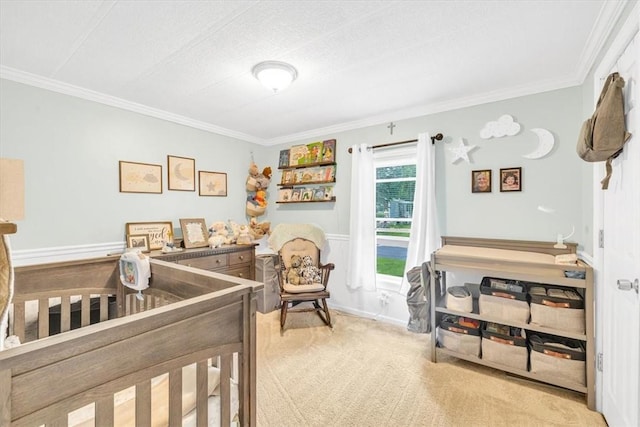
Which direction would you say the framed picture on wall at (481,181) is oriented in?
toward the camera

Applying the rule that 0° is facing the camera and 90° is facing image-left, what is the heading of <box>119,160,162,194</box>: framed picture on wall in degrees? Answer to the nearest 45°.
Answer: approximately 315°

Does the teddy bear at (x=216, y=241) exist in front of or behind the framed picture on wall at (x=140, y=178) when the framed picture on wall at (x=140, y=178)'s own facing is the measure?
in front

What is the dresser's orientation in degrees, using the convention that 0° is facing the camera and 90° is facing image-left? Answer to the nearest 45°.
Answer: approximately 315°

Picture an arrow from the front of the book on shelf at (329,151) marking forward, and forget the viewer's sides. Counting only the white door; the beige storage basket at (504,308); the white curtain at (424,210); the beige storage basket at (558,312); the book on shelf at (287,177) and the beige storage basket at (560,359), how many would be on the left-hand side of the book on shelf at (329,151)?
5

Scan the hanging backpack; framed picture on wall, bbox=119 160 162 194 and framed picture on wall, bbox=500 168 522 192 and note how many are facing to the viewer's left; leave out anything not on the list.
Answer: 1

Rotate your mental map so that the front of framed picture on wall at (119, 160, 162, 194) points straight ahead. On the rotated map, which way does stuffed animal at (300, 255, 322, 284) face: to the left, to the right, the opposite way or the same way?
to the right

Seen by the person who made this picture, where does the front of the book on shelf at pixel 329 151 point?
facing the viewer and to the left of the viewer

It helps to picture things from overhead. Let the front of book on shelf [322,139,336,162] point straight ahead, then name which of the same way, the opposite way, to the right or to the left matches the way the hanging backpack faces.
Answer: to the right

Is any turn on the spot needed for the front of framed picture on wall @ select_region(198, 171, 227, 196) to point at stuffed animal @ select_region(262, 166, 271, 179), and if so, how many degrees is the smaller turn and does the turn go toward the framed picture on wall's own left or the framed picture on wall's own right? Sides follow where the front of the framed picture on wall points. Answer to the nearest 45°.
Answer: approximately 45° to the framed picture on wall's own left

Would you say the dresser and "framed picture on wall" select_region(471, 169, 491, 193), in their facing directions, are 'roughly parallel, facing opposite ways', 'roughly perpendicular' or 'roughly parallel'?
roughly perpendicular

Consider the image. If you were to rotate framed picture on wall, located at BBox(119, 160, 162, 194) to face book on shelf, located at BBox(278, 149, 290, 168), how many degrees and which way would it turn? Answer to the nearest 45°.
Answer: approximately 45° to its left

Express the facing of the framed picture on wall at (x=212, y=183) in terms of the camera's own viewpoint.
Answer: facing the viewer and to the right of the viewer

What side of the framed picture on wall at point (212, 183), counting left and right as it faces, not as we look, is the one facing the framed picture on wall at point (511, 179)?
front

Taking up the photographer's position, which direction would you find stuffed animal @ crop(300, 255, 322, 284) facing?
facing the viewer
